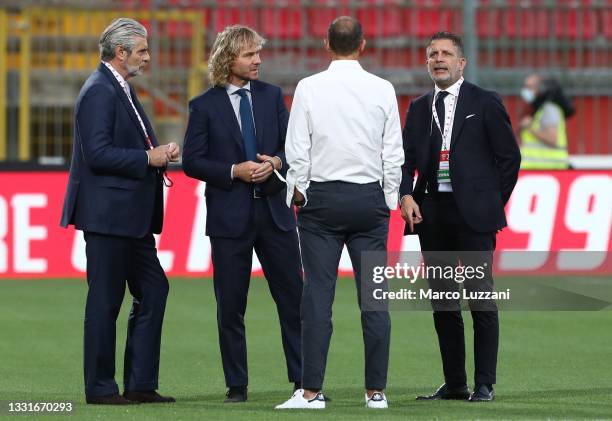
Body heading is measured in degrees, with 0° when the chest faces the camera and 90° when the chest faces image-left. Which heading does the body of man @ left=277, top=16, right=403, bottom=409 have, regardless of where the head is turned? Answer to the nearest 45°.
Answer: approximately 180°

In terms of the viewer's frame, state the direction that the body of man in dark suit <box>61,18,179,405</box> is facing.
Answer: to the viewer's right

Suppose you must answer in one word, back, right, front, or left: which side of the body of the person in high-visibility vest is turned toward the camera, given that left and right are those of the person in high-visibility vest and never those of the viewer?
left

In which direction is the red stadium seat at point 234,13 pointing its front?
toward the camera

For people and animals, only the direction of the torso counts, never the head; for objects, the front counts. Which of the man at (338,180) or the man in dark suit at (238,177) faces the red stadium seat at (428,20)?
the man

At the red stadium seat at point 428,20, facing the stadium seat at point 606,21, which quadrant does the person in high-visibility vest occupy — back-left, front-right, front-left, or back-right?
front-right

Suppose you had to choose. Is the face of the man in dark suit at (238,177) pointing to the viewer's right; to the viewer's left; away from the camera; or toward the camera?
to the viewer's right

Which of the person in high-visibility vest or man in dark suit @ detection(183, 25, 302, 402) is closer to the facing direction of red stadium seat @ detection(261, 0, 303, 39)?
the man in dark suit

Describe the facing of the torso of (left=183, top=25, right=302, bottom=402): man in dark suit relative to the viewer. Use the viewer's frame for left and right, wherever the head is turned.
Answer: facing the viewer and to the right of the viewer

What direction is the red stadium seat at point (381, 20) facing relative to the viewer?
toward the camera

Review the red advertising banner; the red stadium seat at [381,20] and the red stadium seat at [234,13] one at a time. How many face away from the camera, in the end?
0

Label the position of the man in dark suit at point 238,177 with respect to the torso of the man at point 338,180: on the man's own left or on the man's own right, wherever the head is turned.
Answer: on the man's own left

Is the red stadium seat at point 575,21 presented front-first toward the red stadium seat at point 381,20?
no

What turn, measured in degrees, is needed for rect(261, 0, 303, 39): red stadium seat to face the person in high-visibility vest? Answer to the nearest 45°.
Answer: approximately 90° to its left

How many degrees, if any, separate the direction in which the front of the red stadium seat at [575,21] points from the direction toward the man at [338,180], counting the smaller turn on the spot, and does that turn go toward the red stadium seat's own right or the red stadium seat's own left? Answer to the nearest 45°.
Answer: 0° — it already faces them

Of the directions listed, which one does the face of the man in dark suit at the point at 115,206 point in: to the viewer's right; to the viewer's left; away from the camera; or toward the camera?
to the viewer's right

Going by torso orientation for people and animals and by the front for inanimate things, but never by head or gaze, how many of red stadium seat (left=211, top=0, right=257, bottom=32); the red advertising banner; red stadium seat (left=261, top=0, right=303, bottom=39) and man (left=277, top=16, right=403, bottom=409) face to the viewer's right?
0

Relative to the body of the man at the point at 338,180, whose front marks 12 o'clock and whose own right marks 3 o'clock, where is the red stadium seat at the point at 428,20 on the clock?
The red stadium seat is roughly at 12 o'clock from the man.

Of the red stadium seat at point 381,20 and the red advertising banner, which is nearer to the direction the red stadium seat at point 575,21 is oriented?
the red advertising banner

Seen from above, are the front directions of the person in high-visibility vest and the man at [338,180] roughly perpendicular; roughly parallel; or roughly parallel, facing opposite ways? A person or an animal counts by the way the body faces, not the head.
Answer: roughly perpendicular

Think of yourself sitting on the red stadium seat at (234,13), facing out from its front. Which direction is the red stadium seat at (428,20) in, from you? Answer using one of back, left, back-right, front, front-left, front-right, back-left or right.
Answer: left

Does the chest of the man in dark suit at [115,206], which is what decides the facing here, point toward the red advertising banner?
no
